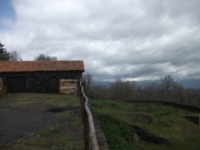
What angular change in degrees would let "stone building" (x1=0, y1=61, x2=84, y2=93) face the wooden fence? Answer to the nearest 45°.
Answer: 0° — it already faces it

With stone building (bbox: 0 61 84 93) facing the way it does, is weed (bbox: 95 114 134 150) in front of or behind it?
in front

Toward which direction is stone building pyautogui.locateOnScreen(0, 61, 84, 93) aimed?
toward the camera
